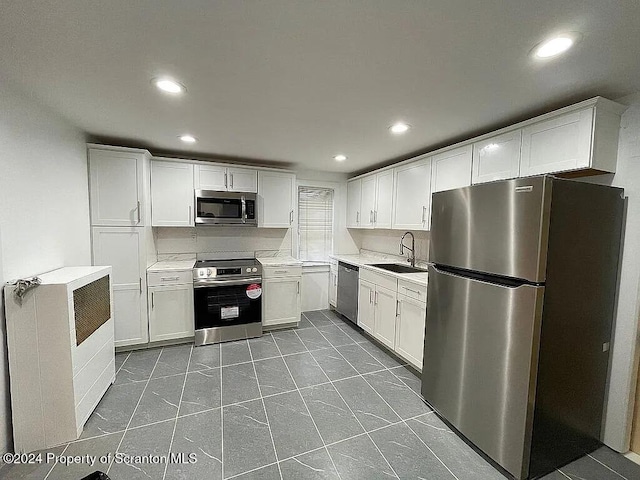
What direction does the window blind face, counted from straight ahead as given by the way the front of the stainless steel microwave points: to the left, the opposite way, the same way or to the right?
the same way

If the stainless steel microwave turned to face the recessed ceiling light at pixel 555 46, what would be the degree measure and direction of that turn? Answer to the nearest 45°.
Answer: approximately 45° to its left

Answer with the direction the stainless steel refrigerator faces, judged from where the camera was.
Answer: facing the viewer and to the left of the viewer

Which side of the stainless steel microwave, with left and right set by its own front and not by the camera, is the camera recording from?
front

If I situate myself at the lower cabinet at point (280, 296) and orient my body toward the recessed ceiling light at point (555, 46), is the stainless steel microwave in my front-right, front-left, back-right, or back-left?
back-right

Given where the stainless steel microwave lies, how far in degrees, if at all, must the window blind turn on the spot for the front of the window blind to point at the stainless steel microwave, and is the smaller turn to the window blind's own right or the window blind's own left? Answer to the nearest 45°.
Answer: approximately 45° to the window blind's own right

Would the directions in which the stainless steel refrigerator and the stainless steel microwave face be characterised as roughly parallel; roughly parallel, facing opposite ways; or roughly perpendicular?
roughly perpendicular

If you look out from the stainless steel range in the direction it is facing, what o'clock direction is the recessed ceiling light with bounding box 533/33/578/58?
The recessed ceiling light is roughly at 11 o'clock from the stainless steel range.

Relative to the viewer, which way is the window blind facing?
toward the camera

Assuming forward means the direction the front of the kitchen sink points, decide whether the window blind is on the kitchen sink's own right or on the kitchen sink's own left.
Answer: on the kitchen sink's own right

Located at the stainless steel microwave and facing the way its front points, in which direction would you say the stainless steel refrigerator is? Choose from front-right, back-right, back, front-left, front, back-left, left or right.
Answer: front-left

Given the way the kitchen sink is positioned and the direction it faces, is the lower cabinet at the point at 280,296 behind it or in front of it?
in front

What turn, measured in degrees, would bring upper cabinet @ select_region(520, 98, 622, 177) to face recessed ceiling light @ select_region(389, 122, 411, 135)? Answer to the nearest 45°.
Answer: approximately 45° to its right
